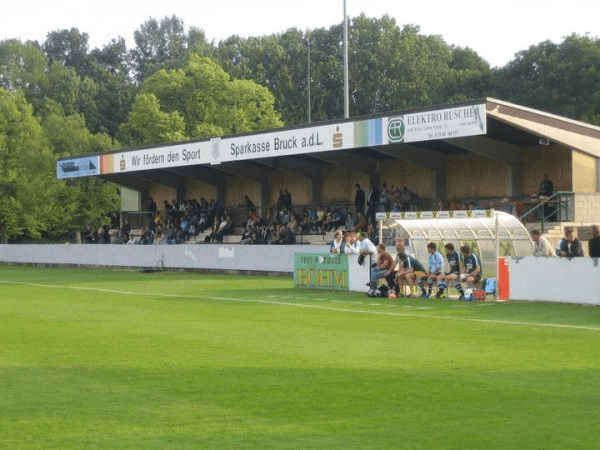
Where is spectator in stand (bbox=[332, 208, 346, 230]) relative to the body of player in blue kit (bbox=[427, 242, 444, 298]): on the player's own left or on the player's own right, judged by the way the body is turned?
on the player's own right

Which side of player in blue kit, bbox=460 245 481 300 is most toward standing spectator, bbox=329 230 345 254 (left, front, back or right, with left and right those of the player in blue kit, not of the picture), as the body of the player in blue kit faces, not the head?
right

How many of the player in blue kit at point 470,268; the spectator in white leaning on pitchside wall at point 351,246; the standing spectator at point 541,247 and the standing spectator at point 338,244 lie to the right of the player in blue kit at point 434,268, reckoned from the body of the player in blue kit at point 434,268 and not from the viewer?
2

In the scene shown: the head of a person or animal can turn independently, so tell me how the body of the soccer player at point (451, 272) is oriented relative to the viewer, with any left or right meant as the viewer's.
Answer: facing the viewer and to the left of the viewer

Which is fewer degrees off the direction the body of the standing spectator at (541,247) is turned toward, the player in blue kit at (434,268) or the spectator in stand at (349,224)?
the player in blue kit

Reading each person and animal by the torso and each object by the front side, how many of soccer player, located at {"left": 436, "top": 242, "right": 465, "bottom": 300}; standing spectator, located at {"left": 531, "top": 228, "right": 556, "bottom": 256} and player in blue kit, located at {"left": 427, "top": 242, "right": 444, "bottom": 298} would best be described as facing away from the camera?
0

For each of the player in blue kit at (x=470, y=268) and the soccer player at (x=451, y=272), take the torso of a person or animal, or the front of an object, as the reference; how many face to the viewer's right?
0

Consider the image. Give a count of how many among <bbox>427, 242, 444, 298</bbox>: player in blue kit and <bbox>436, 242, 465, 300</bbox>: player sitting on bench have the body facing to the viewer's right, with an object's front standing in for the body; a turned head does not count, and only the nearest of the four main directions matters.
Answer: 0

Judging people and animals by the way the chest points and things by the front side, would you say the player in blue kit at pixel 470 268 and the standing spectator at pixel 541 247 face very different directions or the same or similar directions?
same or similar directions

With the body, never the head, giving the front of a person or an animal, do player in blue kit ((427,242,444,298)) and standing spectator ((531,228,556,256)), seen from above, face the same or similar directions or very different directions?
same or similar directions

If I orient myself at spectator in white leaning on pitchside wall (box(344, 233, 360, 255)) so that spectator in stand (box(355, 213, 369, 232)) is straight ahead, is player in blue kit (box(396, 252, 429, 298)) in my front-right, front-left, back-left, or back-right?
back-right

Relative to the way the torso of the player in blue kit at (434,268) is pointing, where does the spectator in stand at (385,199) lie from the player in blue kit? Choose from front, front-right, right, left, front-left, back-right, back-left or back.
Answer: back-right
